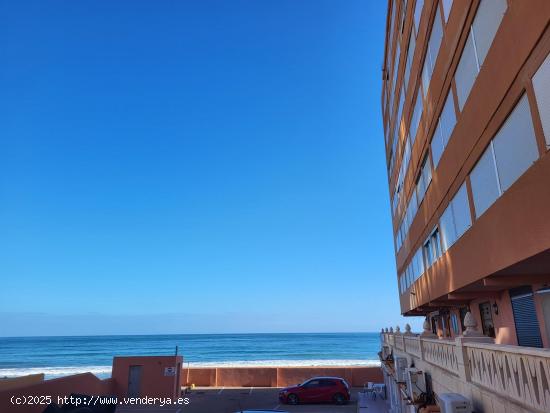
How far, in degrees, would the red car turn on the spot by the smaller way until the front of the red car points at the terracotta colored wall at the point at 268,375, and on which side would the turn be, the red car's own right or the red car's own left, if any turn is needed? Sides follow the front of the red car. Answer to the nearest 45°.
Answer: approximately 45° to the red car's own right

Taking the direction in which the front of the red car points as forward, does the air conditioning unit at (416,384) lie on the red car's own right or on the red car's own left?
on the red car's own left

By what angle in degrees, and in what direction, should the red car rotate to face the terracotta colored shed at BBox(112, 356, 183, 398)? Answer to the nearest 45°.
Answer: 0° — it already faces it

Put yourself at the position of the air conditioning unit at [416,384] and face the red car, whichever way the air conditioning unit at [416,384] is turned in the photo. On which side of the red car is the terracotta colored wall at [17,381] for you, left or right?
left

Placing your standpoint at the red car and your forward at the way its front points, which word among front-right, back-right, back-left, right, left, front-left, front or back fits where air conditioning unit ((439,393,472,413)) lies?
left

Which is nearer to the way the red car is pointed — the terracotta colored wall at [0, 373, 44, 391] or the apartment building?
the terracotta colored wall

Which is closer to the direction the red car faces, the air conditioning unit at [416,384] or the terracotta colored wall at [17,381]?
the terracotta colored wall

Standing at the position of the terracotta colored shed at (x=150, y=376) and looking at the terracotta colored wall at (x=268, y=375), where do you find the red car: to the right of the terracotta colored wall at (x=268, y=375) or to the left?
right

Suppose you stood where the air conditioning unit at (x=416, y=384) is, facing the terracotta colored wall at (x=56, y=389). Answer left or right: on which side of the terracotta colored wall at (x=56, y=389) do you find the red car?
right

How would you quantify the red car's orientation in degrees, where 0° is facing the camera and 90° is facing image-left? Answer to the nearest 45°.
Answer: approximately 90°

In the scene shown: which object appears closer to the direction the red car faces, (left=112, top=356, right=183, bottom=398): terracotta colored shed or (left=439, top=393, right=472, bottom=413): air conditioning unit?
the terracotta colored shed
